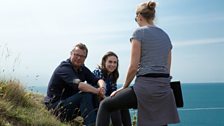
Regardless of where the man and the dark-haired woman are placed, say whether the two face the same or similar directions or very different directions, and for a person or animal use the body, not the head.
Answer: same or similar directions

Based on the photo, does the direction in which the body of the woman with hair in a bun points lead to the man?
yes

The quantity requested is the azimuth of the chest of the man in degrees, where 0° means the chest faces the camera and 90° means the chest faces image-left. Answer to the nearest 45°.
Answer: approximately 315°

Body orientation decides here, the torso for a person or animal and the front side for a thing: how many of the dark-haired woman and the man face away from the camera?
0

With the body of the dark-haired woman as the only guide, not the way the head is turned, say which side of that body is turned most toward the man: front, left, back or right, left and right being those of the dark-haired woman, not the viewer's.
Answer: right

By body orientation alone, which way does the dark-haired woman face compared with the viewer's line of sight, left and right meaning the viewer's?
facing the viewer and to the right of the viewer

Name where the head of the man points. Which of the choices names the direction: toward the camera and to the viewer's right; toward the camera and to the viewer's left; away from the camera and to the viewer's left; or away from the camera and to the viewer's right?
toward the camera and to the viewer's right
